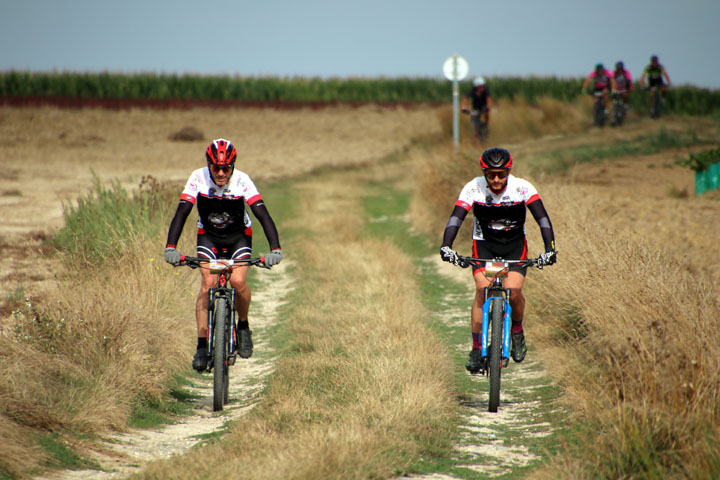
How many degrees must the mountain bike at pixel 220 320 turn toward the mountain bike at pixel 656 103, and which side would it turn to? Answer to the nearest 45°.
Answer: approximately 135° to its left

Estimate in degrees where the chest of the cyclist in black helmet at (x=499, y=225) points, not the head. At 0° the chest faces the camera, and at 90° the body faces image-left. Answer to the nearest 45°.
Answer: approximately 0°

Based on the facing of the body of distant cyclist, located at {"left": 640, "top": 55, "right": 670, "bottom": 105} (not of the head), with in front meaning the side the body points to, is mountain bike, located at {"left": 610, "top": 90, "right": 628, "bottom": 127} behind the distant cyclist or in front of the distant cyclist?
in front

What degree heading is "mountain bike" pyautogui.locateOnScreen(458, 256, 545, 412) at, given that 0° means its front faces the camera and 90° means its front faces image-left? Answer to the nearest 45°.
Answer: approximately 0°

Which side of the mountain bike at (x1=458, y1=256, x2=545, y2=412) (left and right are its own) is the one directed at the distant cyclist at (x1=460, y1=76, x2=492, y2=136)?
back

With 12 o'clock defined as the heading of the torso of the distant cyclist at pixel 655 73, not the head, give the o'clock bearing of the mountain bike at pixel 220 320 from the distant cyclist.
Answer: The mountain bike is roughly at 12 o'clock from the distant cyclist.

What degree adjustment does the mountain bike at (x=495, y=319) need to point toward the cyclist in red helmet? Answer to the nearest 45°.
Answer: approximately 90° to its right
